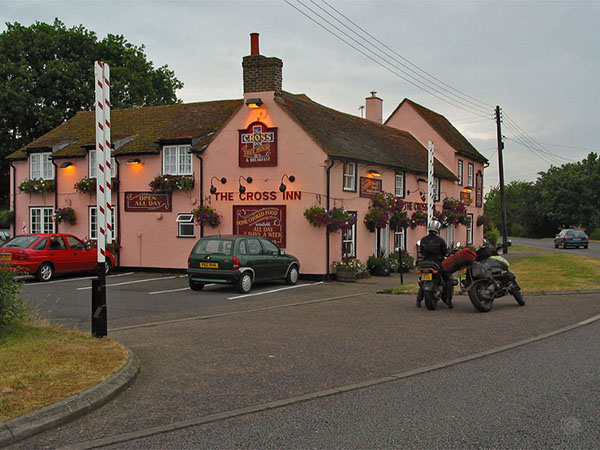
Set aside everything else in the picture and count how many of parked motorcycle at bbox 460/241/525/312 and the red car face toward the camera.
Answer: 0

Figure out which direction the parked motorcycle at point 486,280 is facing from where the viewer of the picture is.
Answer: facing away from the viewer and to the right of the viewer

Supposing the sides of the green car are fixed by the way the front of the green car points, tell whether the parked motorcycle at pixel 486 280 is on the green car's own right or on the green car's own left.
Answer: on the green car's own right

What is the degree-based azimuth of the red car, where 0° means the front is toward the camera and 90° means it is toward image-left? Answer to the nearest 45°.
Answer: approximately 225°

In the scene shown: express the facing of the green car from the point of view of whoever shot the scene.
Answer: facing away from the viewer and to the right of the viewer

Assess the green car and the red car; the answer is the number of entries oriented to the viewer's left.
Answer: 0

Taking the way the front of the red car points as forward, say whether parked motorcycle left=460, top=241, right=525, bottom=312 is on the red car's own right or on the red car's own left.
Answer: on the red car's own right

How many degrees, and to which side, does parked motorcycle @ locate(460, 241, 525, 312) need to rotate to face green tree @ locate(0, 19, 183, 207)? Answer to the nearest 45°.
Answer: approximately 90° to its left

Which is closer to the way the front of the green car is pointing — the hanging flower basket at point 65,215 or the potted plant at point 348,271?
the potted plant

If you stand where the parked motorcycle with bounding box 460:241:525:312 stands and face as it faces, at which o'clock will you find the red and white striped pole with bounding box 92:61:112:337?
The red and white striped pole is roughly at 6 o'clock from the parked motorcycle.
